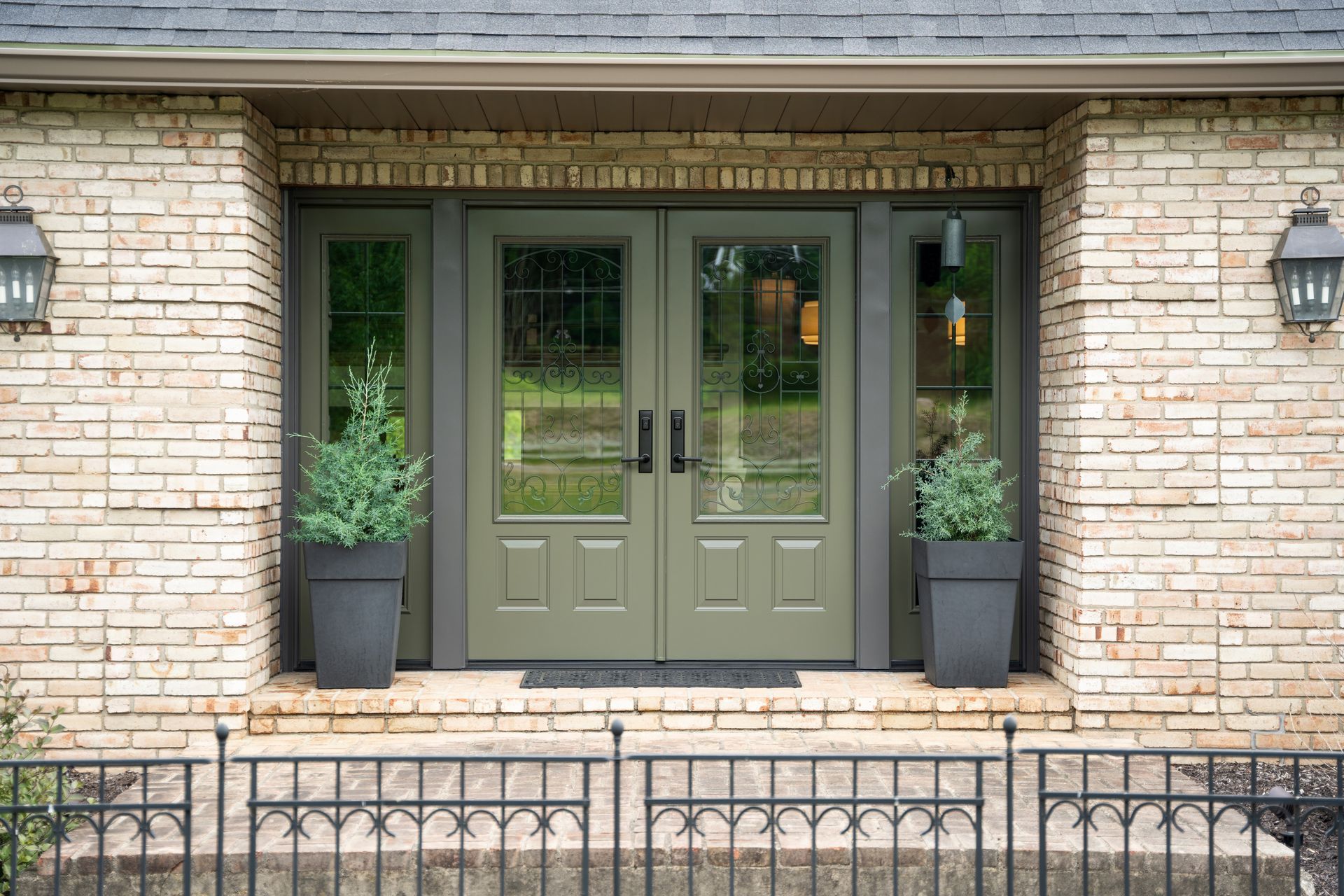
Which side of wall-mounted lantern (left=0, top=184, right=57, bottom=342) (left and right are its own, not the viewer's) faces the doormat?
left

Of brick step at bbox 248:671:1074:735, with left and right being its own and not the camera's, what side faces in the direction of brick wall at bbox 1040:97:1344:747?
left

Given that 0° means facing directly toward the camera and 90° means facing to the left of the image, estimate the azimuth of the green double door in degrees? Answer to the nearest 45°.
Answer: approximately 0°

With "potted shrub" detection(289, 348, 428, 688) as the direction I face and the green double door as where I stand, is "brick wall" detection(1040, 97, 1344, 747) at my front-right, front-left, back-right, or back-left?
back-left

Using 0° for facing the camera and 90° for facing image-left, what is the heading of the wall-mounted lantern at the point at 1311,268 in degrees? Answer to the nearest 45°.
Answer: approximately 0°

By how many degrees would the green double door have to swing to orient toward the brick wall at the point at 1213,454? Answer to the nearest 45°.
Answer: approximately 90° to its left

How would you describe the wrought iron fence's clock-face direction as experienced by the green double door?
The wrought iron fence is roughly at 12 o'clock from the green double door.

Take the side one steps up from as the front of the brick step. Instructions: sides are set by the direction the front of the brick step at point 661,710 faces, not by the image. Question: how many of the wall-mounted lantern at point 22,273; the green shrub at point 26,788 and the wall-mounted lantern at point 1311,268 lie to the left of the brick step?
1

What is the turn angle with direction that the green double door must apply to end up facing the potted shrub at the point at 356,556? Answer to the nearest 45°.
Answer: approximately 90° to its right
